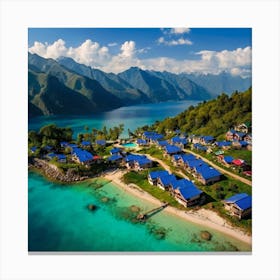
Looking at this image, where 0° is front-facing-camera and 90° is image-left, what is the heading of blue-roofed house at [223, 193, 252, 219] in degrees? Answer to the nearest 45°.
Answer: approximately 45°

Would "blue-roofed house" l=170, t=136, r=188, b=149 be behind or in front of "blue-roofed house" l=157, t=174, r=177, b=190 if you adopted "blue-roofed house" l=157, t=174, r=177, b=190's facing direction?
behind

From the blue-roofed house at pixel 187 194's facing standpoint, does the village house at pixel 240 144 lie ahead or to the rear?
to the rear

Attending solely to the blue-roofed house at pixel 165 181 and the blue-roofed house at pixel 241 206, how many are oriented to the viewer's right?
0

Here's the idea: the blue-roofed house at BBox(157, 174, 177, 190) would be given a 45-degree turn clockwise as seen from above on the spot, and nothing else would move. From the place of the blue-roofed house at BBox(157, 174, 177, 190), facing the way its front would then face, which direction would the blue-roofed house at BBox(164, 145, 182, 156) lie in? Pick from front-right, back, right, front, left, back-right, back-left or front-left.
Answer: right

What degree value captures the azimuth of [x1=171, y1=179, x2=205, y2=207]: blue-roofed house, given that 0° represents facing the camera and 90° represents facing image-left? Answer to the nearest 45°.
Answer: approximately 45°

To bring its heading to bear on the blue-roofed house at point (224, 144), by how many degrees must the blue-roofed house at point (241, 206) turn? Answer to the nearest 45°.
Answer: approximately 135° to its right

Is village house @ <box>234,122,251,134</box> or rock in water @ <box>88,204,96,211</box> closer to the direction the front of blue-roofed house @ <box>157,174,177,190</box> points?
the rock in water

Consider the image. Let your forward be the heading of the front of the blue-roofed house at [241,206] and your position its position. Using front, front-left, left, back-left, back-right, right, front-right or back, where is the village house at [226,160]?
back-right

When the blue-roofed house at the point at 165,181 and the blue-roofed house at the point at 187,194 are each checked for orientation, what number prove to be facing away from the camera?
0
